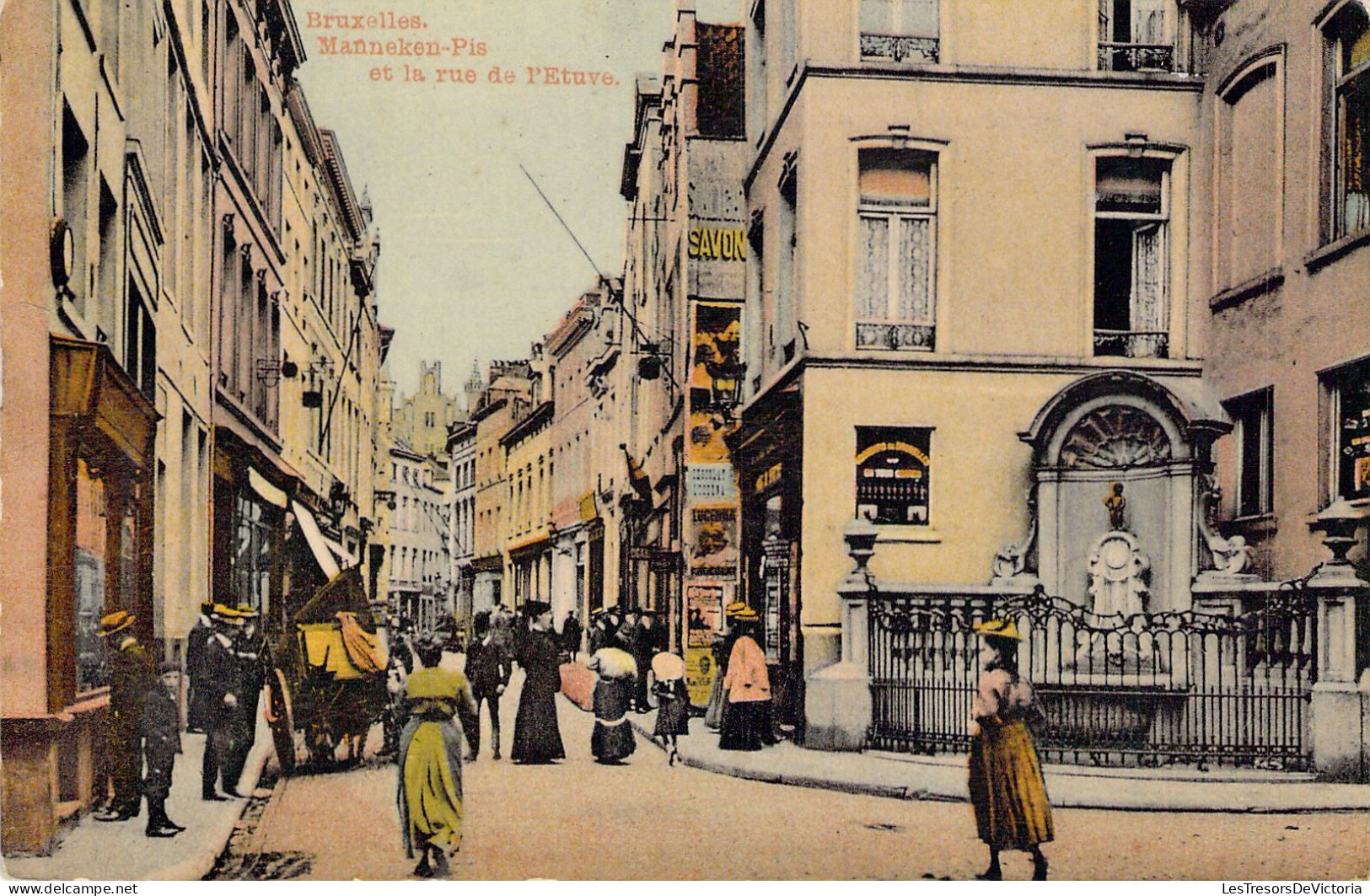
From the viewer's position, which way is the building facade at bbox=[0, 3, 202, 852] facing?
facing to the right of the viewer

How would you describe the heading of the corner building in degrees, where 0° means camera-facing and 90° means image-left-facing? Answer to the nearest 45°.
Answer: approximately 0°

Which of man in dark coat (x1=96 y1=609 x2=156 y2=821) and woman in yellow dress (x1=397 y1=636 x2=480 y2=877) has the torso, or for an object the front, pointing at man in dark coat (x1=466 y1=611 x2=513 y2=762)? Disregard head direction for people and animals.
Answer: the woman in yellow dress

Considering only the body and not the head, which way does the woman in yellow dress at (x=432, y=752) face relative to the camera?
away from the camera

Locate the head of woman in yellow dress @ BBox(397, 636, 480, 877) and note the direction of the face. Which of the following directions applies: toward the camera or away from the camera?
away from the camera

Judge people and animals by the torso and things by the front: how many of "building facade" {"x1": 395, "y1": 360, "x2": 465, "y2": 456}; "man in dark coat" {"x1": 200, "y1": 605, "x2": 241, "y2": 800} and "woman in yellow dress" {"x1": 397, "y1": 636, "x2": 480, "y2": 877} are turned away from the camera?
1

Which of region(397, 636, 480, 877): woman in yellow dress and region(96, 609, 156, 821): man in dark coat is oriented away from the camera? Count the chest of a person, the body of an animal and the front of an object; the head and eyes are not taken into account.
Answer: the woman in yellow dress
